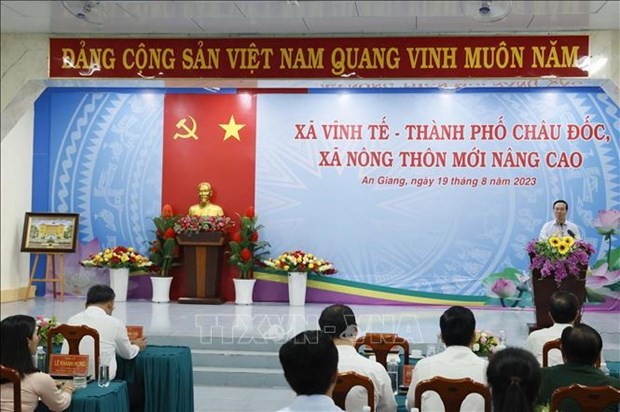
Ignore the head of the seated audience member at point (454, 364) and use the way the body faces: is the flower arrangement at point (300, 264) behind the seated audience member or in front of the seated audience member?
in front

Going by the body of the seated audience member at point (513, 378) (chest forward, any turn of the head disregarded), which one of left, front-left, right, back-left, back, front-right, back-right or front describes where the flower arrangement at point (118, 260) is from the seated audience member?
front-left

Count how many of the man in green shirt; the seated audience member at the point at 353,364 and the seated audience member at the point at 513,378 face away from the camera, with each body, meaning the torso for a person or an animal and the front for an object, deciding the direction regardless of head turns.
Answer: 3

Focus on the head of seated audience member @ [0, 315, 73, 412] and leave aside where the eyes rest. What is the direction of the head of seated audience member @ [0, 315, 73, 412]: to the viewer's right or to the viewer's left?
to the viewer's right

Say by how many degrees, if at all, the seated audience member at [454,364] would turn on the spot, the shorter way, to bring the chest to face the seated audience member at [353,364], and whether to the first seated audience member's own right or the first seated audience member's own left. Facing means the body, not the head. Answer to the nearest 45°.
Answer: approximately 90° to the first seated audience member's own left

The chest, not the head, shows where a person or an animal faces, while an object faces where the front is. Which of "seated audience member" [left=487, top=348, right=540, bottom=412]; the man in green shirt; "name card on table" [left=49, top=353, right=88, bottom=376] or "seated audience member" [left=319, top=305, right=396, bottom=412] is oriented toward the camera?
the name card on table

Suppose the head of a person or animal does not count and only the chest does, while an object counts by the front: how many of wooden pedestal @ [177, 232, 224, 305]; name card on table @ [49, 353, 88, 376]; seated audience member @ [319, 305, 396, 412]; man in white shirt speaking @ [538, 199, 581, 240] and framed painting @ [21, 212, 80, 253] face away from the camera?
1

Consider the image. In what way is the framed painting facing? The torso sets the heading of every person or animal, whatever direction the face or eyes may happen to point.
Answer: toward the camera

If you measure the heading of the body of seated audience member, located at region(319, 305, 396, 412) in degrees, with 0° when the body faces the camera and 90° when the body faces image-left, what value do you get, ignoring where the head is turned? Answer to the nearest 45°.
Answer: approximately 180°

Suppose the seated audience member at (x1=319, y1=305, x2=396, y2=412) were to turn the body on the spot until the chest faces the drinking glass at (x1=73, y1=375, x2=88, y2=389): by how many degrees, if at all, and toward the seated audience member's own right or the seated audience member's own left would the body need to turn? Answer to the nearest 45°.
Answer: approximately 90° to the seated audience member's own left

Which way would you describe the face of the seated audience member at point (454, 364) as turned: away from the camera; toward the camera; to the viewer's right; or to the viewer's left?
away from the camera

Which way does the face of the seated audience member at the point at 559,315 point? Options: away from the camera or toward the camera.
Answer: away from the camera

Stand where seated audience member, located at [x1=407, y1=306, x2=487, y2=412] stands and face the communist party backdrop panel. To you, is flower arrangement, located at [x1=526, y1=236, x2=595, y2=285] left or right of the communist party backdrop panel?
right

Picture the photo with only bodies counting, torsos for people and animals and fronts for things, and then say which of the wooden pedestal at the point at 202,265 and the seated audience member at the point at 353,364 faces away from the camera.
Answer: the seated audience member

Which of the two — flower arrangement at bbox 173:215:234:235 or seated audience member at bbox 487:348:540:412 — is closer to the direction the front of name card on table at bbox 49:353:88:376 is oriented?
the seated audience member

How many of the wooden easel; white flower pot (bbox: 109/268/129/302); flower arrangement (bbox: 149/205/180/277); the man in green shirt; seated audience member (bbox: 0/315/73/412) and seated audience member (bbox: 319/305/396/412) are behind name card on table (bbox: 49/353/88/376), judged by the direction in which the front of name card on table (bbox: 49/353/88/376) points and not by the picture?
3

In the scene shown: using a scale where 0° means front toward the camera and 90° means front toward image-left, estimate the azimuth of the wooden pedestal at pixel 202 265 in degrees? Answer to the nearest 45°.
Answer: approximately 0°

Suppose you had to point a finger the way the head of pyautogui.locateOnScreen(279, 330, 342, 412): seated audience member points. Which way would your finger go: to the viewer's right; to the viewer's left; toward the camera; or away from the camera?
away from the camera
